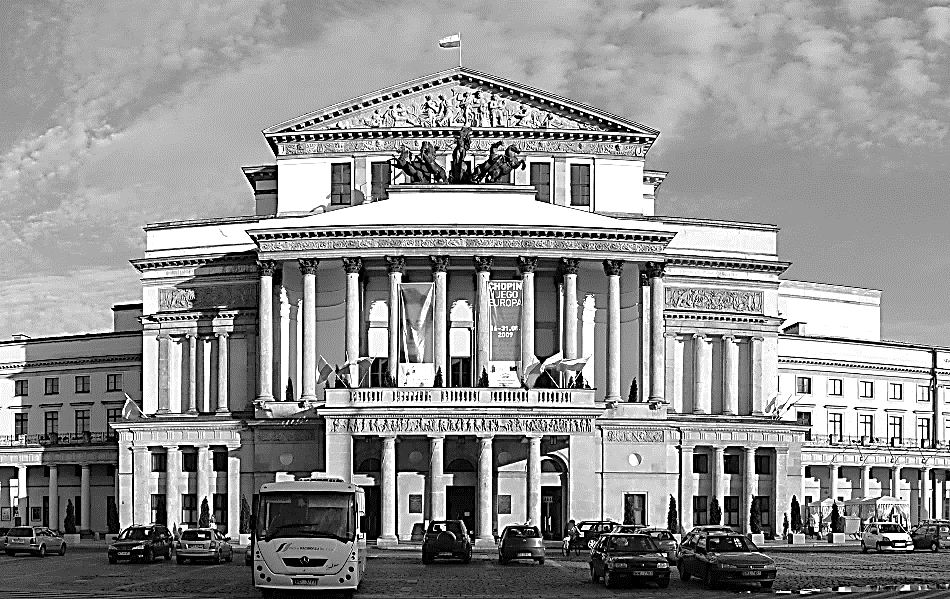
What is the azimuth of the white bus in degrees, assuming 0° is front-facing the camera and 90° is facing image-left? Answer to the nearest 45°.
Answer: approximately 0°
